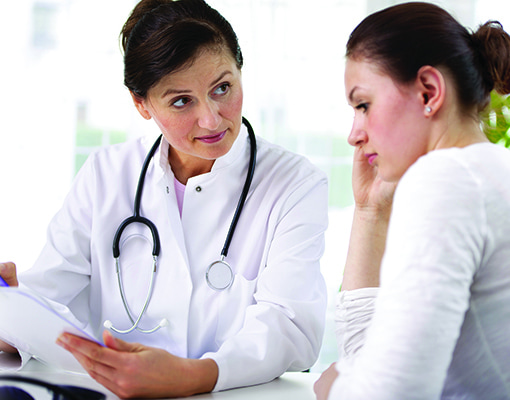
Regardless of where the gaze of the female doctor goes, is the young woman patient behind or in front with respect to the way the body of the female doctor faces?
in front

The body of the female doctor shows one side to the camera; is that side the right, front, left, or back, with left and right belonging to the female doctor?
front

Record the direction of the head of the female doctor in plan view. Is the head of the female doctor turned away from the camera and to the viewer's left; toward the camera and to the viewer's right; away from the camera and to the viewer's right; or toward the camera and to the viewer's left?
toward the camera and to the viewer's right

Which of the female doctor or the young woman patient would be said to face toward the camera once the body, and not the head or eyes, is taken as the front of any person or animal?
the female doctor

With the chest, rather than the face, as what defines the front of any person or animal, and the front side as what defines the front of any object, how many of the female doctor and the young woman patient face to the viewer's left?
1

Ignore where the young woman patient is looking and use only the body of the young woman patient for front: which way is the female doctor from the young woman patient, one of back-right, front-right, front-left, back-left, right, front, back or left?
front-right

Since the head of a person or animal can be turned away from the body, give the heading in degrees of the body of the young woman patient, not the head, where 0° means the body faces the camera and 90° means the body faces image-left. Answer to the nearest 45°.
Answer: approximately 90°
